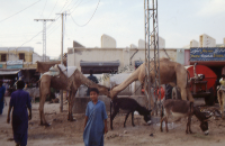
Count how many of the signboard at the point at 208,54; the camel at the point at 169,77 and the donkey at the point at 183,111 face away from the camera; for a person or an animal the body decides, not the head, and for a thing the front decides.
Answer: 0

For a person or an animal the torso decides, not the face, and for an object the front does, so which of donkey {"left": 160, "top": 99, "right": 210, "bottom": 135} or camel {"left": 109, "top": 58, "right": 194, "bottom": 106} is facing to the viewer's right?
the donkey

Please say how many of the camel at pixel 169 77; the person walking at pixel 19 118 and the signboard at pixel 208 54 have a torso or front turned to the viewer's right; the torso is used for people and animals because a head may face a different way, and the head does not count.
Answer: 0

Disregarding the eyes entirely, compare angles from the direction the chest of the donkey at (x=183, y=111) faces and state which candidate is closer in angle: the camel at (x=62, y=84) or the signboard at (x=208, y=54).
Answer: the signboard

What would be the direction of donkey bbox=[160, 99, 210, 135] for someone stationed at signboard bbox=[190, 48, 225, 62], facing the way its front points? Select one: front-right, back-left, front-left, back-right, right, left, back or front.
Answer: front

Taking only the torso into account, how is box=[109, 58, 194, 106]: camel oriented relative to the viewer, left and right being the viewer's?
facing to the left of the viewer

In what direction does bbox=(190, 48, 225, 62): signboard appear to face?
toward the camera

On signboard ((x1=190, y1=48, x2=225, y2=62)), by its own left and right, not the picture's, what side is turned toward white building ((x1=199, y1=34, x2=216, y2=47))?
back

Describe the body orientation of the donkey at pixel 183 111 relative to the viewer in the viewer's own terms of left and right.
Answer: facing to the right of the viewer
